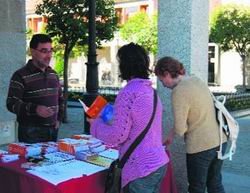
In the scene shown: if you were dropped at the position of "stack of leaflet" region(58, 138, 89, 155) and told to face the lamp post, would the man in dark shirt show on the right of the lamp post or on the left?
left

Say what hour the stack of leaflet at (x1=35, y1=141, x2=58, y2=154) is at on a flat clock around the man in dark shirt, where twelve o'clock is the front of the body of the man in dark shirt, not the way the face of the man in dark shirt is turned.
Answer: The stack of leaflet is roughly at 1 o'clock from the man in dark shirt.

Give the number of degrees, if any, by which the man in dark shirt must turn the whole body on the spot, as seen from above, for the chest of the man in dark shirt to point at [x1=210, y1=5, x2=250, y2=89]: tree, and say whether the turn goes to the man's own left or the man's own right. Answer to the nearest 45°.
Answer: approximately 90° to the man's own left

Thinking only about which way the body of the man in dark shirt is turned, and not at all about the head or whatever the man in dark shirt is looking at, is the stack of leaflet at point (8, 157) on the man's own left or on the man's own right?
on the man's own right

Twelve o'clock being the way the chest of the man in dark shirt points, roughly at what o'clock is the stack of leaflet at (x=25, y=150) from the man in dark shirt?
The stack of leaflet is roughly at 2 o'clock from the man in dark shirt.

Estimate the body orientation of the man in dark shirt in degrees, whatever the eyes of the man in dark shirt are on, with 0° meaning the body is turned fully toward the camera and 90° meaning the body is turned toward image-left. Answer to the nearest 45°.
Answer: approximately 315°

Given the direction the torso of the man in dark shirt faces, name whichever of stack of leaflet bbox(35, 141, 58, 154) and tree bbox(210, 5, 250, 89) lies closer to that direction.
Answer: the stack of leaflet

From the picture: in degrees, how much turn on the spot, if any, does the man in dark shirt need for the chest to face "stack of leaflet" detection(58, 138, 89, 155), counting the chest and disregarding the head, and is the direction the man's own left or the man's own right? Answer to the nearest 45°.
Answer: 0° — they already face it

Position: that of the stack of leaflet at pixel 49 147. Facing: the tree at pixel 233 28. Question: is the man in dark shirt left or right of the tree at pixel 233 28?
left

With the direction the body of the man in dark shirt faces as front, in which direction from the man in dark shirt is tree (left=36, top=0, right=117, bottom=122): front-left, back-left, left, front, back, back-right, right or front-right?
back-left

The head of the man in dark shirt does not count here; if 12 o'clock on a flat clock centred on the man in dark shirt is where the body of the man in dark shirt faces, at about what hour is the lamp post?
The lamp post is roughly at 8 o'clock from the man in dark shirt.

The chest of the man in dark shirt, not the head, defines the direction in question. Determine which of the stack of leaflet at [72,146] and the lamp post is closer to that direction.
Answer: the stack of leaflet

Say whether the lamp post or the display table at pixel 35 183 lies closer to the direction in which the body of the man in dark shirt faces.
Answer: the display table
